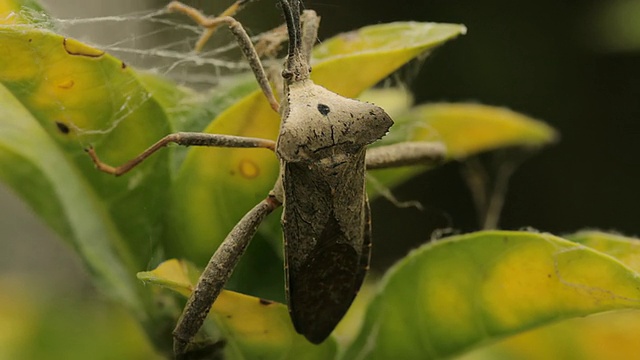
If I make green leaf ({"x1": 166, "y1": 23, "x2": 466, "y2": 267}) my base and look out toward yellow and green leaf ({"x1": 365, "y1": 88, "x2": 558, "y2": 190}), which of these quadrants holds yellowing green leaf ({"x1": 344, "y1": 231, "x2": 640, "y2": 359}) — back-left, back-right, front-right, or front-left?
front-right

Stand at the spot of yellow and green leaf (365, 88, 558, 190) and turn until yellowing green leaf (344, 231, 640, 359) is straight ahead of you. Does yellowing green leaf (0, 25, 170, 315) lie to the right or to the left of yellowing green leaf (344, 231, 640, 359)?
right

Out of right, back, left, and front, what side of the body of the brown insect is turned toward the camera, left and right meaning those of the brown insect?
back
